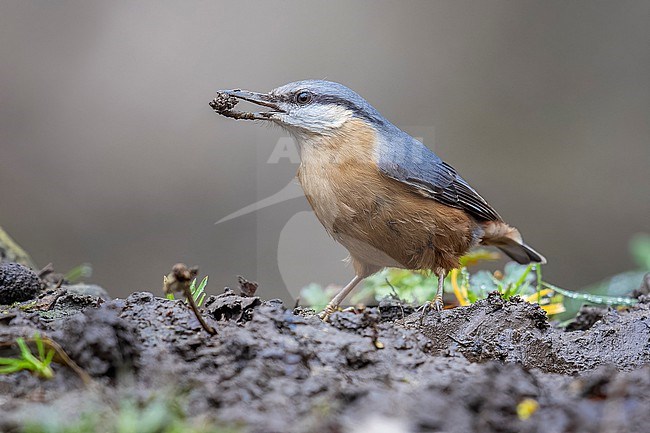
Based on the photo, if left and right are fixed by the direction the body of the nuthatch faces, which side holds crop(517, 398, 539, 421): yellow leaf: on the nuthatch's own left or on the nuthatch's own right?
on the nuthatch's own left

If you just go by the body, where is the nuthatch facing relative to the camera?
to the viewer's left

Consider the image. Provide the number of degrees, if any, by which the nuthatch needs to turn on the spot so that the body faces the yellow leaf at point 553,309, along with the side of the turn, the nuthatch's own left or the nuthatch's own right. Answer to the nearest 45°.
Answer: approximately 180°

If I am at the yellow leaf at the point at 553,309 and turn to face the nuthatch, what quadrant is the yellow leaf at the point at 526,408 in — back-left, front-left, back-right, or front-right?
front-left
